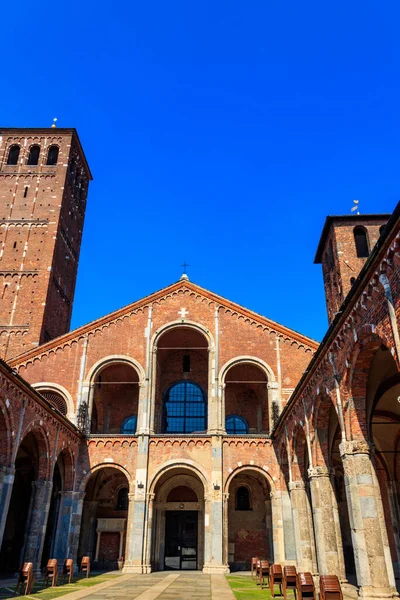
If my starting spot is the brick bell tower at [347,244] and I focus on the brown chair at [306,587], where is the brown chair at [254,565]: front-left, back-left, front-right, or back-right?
front-right

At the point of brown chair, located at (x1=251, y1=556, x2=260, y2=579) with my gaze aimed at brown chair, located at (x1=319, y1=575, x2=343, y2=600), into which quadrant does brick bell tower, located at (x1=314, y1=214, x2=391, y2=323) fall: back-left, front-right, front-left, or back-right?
back-left

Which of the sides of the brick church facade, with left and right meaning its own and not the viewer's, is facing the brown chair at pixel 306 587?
front

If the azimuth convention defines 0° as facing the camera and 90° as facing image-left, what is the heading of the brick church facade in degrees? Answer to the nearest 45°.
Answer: approximately 0°

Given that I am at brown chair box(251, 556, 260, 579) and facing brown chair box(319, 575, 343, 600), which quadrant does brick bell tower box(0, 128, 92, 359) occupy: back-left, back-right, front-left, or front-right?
back-right
